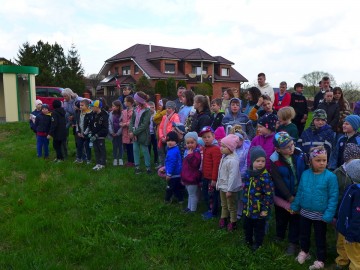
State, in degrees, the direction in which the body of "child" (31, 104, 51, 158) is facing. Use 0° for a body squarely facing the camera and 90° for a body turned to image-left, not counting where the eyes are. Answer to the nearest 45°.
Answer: approximately 0°

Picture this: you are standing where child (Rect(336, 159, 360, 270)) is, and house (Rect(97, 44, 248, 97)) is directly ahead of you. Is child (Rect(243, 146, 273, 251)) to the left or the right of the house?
left

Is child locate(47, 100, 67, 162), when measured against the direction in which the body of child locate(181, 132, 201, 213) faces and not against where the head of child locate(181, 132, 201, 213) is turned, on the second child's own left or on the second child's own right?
on the second child's own right

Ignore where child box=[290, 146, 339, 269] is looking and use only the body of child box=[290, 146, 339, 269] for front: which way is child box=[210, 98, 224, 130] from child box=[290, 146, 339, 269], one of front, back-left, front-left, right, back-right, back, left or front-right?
right

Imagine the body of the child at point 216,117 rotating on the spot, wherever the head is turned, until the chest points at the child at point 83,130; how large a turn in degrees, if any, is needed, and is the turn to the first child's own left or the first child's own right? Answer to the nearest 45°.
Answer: approximately 90° to the first child's own right

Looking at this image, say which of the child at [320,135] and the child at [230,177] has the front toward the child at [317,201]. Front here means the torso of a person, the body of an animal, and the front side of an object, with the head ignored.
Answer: the child at [320,135]

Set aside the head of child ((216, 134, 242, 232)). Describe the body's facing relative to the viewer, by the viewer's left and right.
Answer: facing the viewer and to the left of the viewer

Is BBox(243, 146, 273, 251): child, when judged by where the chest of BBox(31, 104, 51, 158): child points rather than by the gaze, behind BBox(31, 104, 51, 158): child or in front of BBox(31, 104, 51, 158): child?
in front

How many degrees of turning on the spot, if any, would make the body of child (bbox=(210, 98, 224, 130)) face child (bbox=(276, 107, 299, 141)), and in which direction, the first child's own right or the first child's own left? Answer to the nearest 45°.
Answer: approximately 90° to the first child's own left

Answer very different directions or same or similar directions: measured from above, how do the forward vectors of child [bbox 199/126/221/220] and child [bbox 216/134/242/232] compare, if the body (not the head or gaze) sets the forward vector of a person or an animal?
same or similar directions

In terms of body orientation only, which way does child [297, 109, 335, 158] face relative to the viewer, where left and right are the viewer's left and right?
facing the viewer

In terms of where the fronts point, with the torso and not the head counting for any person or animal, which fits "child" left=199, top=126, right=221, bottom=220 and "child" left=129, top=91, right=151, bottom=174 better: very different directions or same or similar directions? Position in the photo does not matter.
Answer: same or similar directions

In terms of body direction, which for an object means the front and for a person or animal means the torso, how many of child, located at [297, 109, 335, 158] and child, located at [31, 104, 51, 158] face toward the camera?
2
